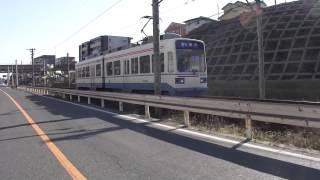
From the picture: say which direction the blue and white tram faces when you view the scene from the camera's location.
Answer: facing the viewer and to the right of the viewer

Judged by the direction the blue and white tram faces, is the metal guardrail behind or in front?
in front
